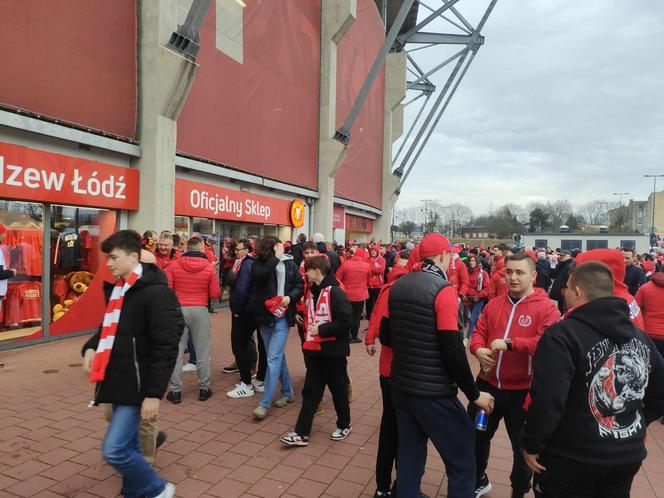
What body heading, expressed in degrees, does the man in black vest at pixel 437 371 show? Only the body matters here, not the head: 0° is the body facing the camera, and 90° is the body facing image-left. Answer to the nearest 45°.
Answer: approximately 225°

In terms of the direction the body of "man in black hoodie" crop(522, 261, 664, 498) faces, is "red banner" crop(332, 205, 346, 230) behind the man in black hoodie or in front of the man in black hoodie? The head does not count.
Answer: in front

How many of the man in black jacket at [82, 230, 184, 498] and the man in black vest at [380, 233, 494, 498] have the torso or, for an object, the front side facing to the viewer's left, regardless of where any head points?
1

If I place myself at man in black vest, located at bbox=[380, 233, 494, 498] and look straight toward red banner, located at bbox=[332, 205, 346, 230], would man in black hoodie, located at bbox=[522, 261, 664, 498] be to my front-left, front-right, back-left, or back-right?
back-right

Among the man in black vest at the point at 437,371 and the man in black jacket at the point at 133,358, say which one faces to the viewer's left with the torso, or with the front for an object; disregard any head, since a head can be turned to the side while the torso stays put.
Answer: the man in black jacket at the point at 133,358

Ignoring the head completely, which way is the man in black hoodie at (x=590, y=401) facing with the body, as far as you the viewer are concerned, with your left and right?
facing away from the viewer and to the left of the viewer

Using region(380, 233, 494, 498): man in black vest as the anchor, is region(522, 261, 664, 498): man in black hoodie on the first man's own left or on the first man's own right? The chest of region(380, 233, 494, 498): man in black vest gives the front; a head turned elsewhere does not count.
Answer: on the first man's own right

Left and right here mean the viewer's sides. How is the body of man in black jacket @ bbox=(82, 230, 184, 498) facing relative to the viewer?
facing to the left of the viewer

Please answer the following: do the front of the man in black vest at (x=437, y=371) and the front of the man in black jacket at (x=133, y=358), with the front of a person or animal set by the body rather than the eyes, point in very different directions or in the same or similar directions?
very different directions

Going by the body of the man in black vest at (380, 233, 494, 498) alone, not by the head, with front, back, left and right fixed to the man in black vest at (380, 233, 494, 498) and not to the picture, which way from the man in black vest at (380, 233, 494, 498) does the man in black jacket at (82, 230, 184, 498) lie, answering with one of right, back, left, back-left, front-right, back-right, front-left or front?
back-left

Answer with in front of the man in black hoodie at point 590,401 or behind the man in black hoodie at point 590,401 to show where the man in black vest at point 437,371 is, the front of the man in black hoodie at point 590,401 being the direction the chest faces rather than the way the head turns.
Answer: in front
